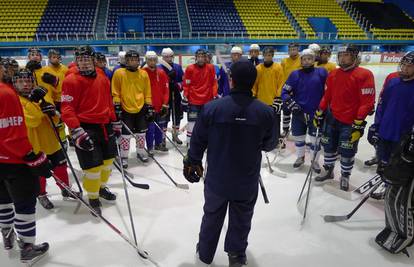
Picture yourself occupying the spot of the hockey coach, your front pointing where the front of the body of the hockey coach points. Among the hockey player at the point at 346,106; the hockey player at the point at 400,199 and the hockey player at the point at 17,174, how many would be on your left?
1

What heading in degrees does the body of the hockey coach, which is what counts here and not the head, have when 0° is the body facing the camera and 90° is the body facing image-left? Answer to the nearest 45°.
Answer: approximately 180°

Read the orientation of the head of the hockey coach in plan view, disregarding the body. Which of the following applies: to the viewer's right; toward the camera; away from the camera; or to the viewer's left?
away from the camera

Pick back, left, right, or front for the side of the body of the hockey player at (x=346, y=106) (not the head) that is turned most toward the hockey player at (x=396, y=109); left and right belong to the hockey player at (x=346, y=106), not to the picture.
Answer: left

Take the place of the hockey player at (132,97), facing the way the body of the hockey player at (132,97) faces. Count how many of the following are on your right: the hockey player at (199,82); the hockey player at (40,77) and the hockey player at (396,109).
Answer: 1

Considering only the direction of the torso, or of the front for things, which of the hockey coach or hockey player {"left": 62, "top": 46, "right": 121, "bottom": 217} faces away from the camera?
the hockey coach

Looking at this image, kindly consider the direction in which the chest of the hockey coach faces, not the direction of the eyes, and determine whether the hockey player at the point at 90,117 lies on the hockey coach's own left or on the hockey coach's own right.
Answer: on the hockey coach's own left

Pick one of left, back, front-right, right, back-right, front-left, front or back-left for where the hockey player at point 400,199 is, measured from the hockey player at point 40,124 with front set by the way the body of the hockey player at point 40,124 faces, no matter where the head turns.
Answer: front

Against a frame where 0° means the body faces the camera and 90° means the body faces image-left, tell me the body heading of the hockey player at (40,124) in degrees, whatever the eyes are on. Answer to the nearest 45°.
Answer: approximately 315°

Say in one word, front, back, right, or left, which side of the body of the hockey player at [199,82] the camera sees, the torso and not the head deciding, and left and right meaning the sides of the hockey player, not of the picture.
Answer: front

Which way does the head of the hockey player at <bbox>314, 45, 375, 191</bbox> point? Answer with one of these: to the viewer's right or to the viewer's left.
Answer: to the viewer's left
